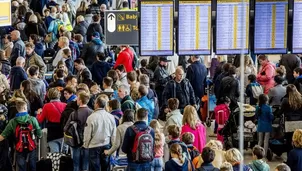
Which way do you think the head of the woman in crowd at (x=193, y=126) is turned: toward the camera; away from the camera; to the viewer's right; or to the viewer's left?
away from the camera

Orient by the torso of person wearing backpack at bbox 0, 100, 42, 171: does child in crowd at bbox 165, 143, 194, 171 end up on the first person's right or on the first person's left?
on the first person's right

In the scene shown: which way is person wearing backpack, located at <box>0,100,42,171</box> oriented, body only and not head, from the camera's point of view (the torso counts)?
away from the camera

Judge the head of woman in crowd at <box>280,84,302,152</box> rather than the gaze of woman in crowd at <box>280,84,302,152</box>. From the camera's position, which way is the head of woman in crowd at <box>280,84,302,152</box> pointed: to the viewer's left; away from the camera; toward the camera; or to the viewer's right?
away from the camera

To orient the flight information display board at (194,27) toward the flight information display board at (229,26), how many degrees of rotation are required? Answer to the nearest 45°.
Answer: approximately 90° to its left
